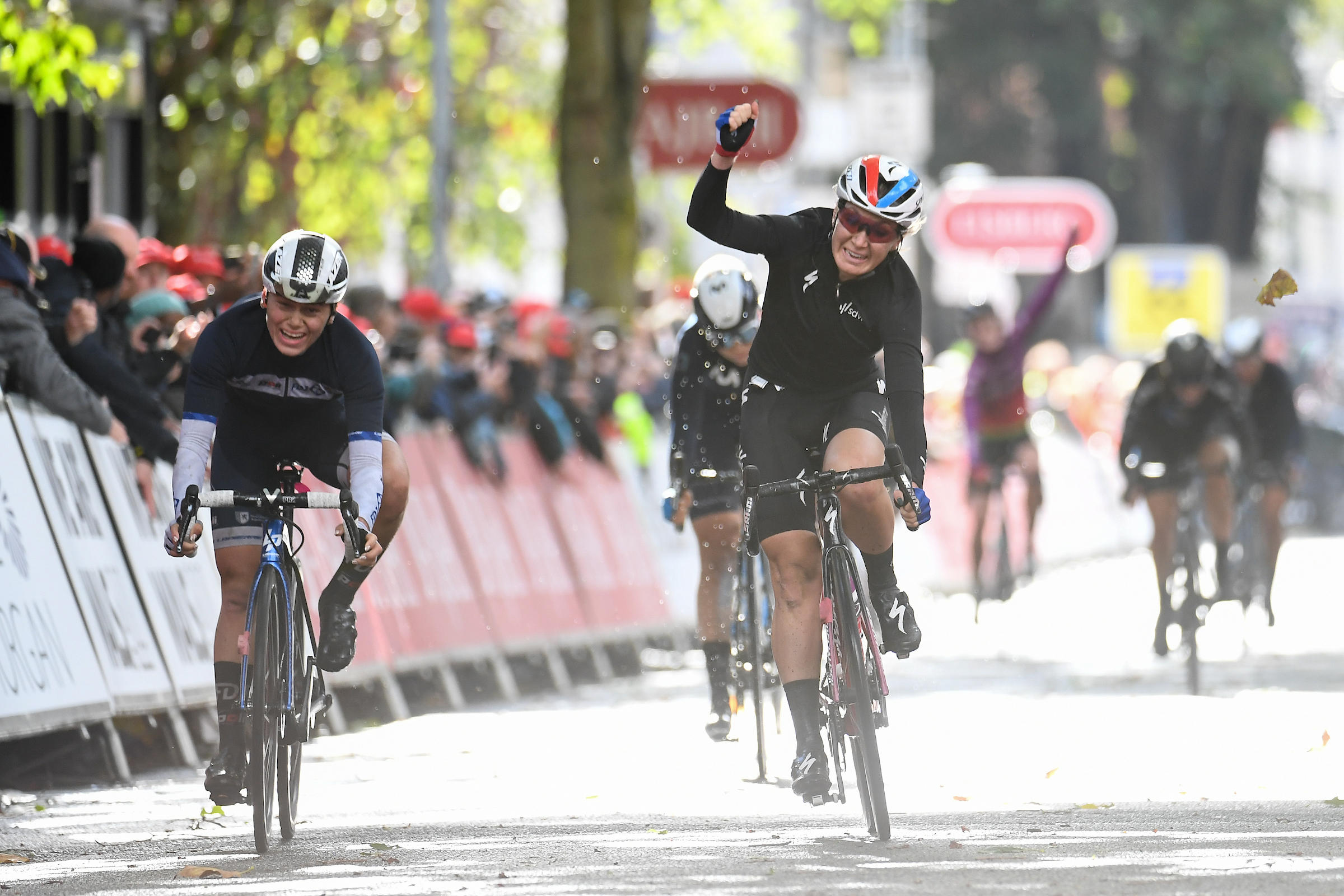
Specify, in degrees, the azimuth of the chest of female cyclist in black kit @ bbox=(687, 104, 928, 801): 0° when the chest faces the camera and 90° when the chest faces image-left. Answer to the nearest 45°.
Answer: approximately 0°
